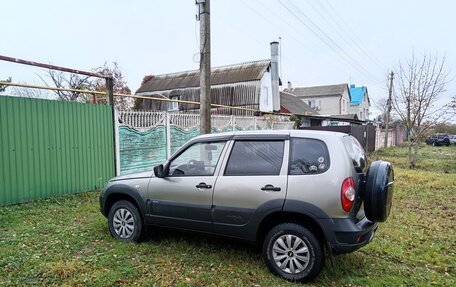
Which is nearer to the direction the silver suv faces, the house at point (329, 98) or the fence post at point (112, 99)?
the fence post

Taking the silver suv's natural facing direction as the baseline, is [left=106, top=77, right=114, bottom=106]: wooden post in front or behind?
in front

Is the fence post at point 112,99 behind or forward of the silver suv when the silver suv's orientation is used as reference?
forward

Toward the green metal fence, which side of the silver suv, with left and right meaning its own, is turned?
front

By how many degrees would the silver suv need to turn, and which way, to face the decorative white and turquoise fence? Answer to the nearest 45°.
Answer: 0° — it already faces it

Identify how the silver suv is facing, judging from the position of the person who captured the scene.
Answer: facing away from the viewer and to the left of the viewer

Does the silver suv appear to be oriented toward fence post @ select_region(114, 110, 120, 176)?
yes

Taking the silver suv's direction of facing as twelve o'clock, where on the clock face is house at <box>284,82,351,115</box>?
The house is roughly at 2 o'clock from the silver suv.

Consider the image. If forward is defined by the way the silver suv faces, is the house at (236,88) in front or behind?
in front
